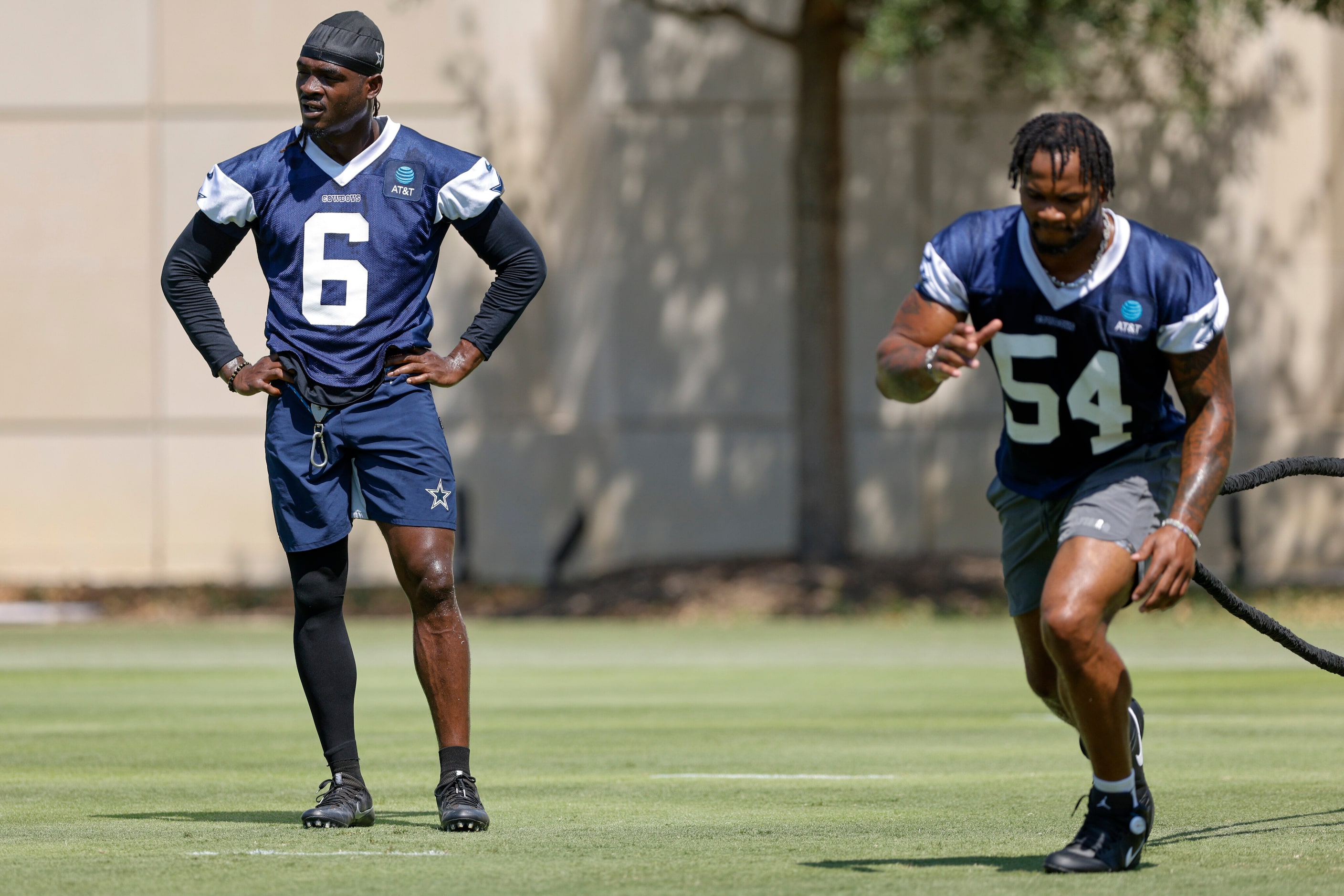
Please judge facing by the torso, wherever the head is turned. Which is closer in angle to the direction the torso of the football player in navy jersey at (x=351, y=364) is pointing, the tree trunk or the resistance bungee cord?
the resistance bungee cord

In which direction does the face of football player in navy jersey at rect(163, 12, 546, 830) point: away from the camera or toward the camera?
toward the camera

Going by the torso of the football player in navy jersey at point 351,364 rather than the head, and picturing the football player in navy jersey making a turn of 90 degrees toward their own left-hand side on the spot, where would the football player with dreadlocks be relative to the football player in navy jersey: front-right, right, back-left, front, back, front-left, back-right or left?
front-right

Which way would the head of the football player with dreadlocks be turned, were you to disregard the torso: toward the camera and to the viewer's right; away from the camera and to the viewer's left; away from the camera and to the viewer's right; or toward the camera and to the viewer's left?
toward the camera and to the viewer's left

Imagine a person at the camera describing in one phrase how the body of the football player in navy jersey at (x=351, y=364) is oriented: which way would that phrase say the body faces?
toward the camera

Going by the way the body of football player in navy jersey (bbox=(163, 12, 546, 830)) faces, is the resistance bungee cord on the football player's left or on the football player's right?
on the football player's left

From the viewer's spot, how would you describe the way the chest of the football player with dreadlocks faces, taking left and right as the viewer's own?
facing the viewer and to the left of the viewer
